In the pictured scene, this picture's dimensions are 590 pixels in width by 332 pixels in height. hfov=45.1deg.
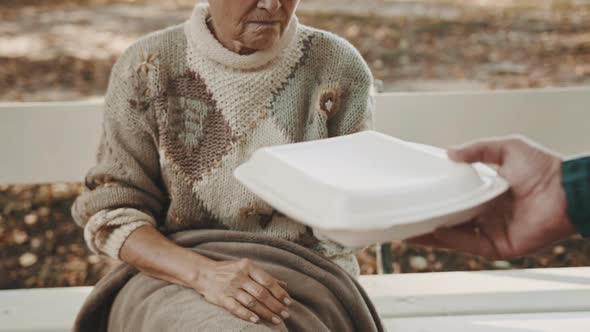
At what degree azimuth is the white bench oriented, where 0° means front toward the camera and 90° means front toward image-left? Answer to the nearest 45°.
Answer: approximately 0°
